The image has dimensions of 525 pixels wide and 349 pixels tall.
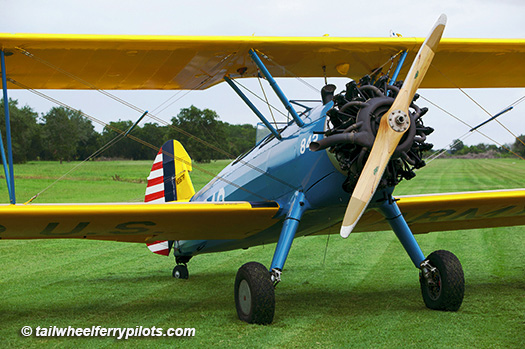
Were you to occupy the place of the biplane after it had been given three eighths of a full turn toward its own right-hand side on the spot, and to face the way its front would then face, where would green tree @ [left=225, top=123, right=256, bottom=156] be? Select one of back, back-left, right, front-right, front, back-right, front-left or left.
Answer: right

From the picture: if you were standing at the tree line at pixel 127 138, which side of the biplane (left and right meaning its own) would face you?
back

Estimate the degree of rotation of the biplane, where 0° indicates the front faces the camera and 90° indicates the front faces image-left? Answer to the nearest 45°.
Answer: approximately 315°

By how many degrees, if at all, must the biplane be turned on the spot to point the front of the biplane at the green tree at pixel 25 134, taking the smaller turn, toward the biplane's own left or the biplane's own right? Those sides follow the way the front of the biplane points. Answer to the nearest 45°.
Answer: approximately 180°

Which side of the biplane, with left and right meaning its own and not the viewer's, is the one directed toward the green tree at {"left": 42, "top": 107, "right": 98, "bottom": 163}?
back

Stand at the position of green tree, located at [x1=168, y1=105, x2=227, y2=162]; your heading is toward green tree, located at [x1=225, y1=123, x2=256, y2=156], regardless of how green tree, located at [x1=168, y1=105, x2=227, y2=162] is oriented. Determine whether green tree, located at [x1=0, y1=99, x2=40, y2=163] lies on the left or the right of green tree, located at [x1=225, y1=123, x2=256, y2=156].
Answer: left

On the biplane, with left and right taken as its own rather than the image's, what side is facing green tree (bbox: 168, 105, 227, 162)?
back
